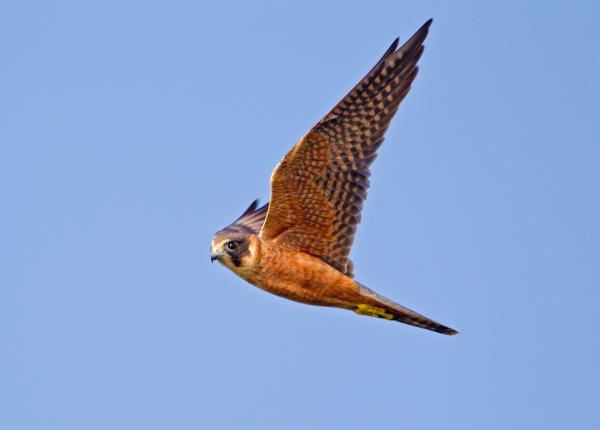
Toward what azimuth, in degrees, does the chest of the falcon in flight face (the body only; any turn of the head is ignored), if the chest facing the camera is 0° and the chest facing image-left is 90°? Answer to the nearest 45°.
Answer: approximately 90°
